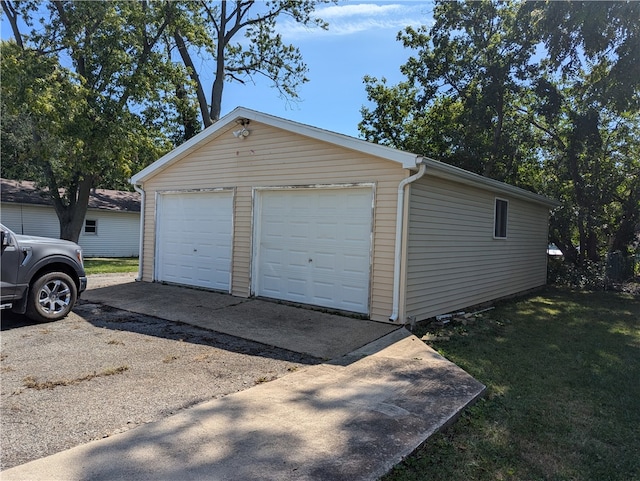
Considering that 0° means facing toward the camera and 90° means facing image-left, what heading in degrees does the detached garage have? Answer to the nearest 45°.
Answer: approximately 45°

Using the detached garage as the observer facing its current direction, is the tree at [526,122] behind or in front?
behind

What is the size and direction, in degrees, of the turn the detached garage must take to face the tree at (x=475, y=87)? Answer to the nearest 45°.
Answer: approximately 180°

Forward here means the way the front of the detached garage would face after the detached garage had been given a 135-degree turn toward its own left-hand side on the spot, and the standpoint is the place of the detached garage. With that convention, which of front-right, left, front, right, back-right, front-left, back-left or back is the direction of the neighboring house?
back-left

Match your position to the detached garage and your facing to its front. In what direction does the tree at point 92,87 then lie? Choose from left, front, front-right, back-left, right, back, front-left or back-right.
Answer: right

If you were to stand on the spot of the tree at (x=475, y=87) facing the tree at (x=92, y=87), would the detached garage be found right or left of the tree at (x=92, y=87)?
left
